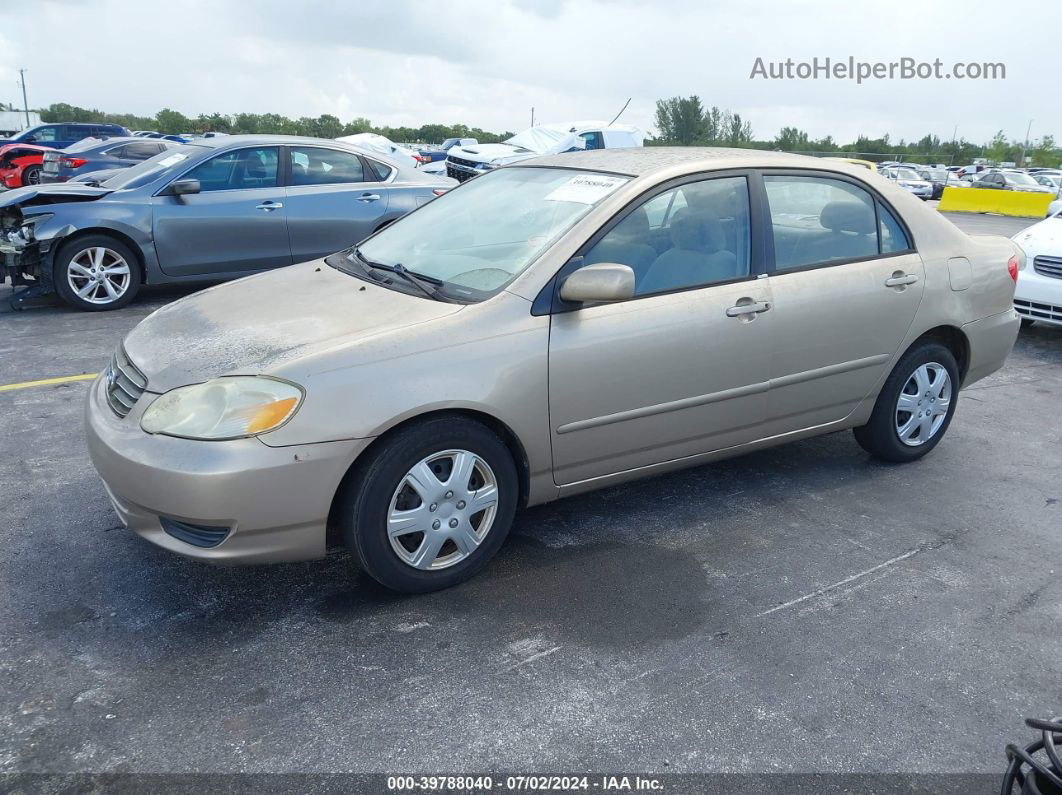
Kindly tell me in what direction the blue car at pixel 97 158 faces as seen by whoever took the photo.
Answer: facing away from the viewer and to the right of the viewer

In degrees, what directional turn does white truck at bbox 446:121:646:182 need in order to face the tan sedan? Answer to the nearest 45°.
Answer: approximately 45° to its left

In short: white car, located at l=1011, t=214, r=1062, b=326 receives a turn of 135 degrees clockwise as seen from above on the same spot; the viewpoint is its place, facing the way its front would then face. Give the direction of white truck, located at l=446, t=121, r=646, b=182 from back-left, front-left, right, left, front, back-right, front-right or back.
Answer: front-left

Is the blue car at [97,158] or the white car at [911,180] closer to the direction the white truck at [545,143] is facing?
the blue car

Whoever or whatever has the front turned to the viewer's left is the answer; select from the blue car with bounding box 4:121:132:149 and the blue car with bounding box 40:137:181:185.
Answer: the blue car with bounding box 4:121:132:149

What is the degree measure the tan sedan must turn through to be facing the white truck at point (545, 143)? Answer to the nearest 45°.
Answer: approximately 135° to its right

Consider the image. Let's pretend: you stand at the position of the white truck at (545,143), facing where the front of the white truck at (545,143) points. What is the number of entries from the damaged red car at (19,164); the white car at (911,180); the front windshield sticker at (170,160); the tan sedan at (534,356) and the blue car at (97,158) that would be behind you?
1

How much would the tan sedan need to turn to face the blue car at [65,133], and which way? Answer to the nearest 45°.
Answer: approximately 90° to its right

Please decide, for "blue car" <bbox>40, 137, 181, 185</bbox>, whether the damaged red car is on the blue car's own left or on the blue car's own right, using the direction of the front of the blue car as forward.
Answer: on the blue car's own left

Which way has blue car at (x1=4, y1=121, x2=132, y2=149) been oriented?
to the viewer's left
